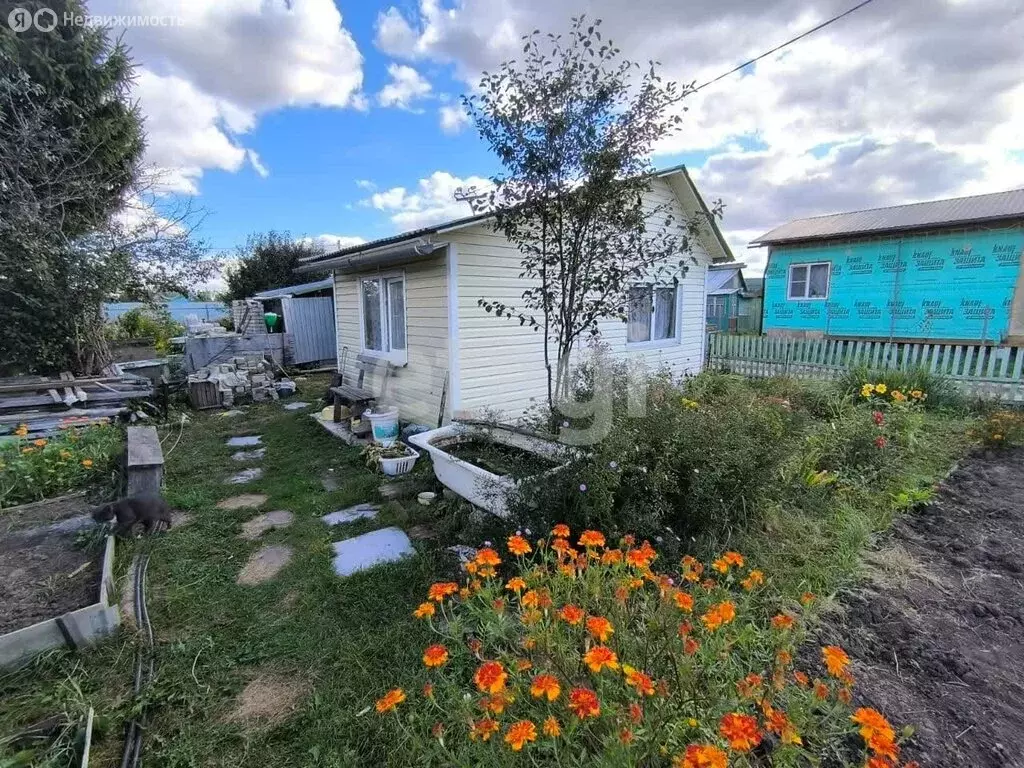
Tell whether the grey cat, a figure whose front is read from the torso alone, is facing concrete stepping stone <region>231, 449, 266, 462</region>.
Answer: no

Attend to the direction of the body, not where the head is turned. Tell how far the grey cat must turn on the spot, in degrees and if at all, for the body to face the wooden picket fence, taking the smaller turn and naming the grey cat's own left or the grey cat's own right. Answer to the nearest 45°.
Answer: approximately 180°

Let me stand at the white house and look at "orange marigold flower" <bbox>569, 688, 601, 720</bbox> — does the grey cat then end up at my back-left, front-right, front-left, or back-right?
front-right

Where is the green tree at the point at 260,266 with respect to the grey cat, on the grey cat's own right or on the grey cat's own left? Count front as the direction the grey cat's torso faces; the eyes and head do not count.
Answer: on the grey cat's own right

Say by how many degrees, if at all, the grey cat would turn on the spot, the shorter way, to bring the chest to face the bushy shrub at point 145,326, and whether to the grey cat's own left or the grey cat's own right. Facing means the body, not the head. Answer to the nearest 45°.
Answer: approximately 90° to the grey cat's own right

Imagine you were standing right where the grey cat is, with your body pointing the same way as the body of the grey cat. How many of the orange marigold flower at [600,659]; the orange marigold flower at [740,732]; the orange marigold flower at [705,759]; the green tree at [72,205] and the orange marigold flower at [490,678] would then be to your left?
4

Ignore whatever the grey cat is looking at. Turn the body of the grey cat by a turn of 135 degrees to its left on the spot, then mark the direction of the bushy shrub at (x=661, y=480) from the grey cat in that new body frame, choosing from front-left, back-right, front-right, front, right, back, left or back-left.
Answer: front

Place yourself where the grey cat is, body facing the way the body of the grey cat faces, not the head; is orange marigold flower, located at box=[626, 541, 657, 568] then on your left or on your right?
on your left

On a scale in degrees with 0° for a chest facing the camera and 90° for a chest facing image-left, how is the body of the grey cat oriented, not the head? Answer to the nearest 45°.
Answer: approximately 90°

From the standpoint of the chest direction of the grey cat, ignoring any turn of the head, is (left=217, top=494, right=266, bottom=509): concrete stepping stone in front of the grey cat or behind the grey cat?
behind

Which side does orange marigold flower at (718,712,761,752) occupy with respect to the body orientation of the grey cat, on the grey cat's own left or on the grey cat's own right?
on the grey cat's own left

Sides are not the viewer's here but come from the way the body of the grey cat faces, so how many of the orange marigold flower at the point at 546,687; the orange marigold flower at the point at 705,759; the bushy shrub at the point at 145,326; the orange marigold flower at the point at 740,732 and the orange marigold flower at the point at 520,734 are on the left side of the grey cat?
4

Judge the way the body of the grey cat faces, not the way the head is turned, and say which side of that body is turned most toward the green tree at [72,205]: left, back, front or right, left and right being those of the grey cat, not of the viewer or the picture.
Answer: right

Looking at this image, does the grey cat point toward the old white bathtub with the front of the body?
no

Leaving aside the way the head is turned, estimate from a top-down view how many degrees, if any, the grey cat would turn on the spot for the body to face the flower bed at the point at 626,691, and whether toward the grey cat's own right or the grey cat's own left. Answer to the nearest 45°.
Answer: approximately 90° to the grey cat's own left

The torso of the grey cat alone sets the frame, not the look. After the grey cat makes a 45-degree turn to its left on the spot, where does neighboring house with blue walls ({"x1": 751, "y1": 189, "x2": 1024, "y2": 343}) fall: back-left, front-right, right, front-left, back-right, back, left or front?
back-left
